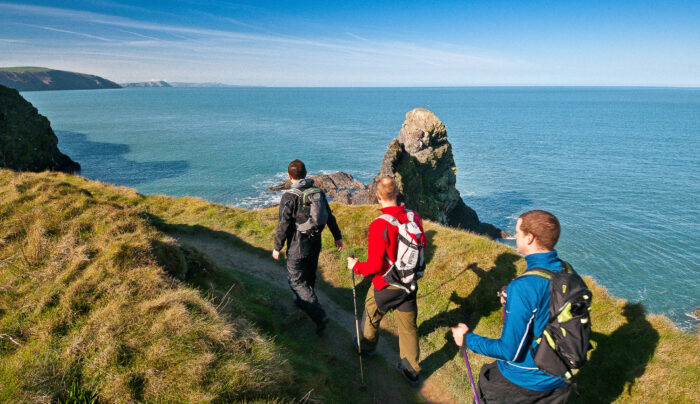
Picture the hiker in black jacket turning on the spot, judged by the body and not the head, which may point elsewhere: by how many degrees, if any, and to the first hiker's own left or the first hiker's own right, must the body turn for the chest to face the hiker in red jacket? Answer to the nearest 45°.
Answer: approximately 180°

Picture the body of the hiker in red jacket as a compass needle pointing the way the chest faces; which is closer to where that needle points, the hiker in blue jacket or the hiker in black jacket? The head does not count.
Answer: the hiker in black jacket

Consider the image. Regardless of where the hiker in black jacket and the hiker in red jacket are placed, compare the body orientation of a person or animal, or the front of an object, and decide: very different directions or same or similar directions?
same or similar directions

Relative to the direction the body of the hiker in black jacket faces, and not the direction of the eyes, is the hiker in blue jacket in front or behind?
behind

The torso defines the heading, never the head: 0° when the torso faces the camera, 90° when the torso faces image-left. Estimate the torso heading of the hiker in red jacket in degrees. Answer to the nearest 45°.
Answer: approximately 135°

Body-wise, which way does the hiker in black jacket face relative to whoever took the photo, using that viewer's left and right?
facing away from the viewer and to the left of the viewer

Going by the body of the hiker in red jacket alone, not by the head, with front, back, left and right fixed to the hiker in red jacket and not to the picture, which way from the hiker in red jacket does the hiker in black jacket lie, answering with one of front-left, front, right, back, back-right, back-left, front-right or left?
front

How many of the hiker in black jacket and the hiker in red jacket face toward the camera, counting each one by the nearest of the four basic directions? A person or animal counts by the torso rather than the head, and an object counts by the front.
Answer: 0

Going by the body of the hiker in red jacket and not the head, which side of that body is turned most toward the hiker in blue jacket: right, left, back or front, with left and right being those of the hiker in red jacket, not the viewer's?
back
